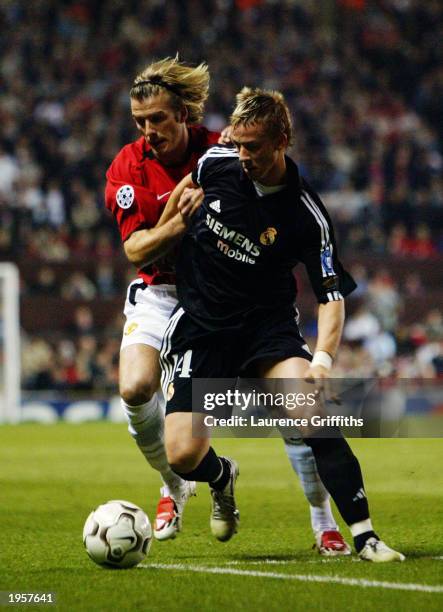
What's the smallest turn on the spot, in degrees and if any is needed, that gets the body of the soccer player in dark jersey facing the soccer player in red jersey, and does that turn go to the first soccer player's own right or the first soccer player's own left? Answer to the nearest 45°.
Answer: approximately 135° to the first soccer player's own right

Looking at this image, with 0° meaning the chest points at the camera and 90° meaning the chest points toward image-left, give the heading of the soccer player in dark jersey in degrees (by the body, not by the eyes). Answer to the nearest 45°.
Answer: approximately 0°
